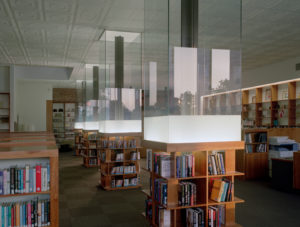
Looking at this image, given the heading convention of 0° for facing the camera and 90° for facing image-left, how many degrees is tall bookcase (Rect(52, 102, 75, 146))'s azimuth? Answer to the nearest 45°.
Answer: approximately 0°

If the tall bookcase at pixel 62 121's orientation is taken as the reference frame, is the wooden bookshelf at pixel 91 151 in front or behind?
in front

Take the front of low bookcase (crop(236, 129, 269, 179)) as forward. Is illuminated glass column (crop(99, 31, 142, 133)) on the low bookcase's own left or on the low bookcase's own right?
on the low bookcase's own right

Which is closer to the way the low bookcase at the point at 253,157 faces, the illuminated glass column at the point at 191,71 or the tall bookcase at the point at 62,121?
the illuminated glass column

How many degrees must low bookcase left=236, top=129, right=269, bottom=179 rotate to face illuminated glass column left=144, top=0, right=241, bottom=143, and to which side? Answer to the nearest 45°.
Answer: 0° — it already faces it

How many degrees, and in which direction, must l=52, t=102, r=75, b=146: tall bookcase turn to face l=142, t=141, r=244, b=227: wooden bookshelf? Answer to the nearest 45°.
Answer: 0° — it already faces it
